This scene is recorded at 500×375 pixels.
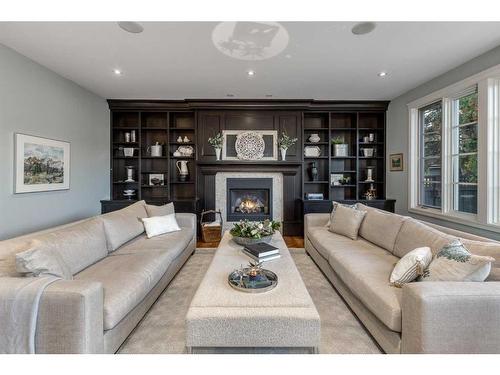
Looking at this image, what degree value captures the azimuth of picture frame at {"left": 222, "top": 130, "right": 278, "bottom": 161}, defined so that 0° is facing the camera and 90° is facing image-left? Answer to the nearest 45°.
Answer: approximately 0°

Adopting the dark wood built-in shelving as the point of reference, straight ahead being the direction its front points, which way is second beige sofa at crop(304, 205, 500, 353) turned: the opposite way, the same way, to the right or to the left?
to the right

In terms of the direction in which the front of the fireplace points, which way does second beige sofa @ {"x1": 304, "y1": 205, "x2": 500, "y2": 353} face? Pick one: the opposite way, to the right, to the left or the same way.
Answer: to the right

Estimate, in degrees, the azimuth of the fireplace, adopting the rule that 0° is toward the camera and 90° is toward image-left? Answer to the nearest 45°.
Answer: approximately 0°

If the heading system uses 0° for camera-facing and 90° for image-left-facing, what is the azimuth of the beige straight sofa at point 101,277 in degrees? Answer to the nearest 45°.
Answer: approximately 315°

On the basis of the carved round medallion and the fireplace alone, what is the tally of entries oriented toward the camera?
2

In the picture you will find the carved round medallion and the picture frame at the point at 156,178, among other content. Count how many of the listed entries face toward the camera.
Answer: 2

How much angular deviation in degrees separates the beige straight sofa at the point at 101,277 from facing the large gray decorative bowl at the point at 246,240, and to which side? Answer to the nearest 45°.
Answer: approximately 45° to its left
